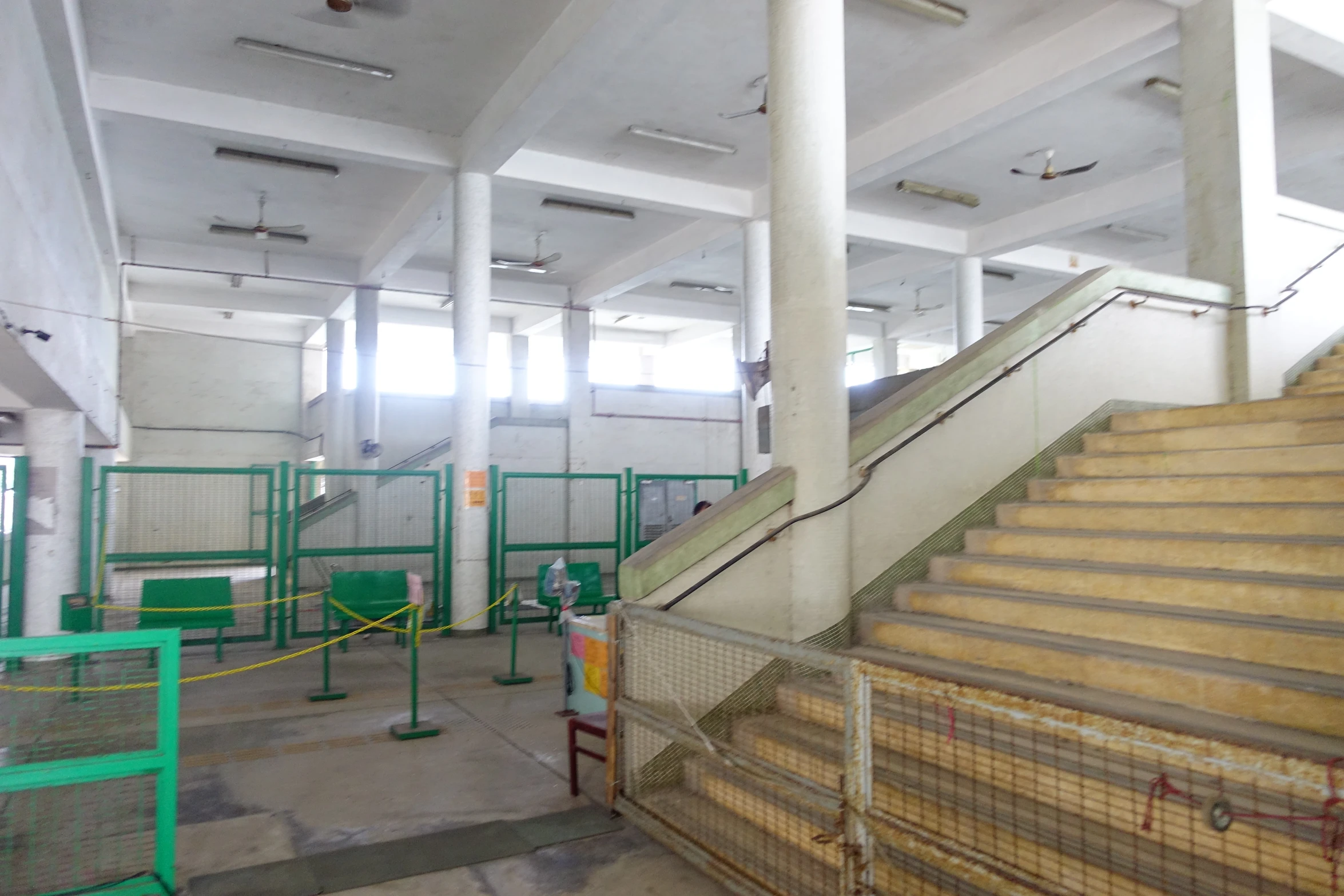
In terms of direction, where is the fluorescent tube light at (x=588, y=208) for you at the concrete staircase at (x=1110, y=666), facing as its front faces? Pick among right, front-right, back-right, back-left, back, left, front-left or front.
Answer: right

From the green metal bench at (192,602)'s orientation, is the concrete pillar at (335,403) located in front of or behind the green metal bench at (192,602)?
behind

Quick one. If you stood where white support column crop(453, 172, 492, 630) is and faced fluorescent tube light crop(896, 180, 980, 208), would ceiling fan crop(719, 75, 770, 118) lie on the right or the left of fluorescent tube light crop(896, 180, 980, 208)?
right

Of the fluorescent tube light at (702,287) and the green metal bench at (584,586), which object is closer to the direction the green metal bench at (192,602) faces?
the green metal bench

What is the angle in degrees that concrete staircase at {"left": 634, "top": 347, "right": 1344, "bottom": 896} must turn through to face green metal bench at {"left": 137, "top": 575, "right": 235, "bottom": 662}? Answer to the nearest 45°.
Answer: approximately 45° to its right

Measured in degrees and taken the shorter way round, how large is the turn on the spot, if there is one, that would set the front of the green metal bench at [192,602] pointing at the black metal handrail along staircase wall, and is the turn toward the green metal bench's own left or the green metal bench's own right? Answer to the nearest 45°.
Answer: approximately 45° to the green metal bench's own left

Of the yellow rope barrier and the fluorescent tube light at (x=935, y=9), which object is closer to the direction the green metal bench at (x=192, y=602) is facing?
the yellow rope barrier

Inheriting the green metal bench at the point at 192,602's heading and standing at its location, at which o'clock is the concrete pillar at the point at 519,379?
The concrete pillar is roughly at 7 o'clock from the green metal bench.

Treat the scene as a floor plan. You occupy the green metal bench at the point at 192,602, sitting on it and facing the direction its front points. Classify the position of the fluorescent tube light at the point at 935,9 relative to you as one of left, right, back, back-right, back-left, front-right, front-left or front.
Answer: front-left

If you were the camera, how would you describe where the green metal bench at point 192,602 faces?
facing the viewer

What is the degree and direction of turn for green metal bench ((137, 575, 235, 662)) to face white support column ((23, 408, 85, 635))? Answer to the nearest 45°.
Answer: approximately 90° to its right

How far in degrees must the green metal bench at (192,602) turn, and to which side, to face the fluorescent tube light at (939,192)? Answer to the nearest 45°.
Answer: approximately 90° to its left

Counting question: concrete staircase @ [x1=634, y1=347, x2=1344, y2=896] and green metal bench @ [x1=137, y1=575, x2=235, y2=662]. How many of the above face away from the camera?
0

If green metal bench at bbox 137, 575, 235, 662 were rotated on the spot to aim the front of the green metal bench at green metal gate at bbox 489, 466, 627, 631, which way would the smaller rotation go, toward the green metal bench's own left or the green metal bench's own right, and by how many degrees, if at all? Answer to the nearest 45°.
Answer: approximately 135° to the green metal bench's own left

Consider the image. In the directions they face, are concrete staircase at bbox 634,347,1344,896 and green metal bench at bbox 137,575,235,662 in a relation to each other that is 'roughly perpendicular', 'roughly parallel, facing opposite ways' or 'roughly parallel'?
roughly perpendicular

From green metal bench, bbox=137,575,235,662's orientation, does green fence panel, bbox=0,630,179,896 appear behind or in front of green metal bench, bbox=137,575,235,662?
in front

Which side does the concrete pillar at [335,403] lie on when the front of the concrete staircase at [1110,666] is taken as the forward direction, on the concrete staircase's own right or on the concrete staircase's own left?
on the concrete staircase's own right

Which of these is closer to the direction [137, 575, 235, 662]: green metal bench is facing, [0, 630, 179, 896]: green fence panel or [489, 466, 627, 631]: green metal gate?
the green fence panel
